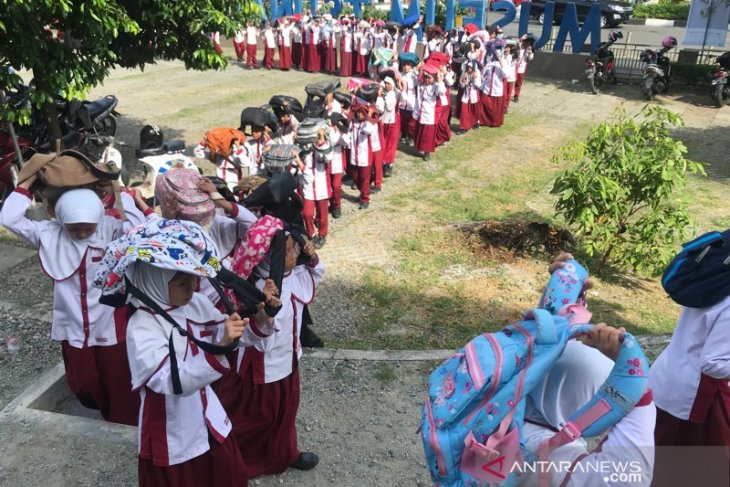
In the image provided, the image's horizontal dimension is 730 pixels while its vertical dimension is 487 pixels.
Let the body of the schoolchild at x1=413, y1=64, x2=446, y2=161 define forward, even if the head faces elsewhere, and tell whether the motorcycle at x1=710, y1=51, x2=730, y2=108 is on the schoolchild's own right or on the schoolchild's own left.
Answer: on the schoolchild's own left

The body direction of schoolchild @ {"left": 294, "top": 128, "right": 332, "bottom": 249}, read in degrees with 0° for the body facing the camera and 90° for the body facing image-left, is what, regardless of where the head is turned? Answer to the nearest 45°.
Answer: approximately 0°

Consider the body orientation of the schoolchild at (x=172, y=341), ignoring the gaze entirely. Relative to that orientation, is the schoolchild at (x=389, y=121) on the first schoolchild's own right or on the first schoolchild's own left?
on the first schoolchild's own left

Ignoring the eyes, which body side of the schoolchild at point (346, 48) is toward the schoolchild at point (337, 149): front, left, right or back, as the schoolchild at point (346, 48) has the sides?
front

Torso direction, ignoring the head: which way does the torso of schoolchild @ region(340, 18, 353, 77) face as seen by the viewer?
toward the camera

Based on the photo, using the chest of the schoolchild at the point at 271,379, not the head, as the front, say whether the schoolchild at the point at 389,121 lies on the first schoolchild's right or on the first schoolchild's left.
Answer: on the first schoolchild's left

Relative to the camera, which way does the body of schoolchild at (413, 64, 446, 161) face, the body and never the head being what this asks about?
toward the camera

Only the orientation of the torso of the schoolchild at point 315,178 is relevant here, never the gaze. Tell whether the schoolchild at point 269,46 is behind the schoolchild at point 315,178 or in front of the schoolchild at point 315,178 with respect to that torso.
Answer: behind
